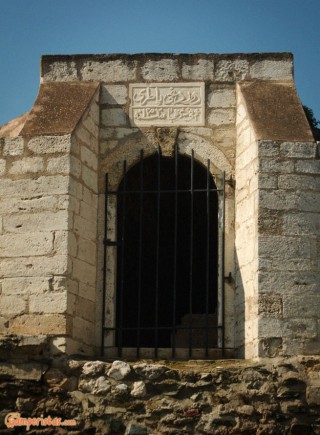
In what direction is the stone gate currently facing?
toward the camera
